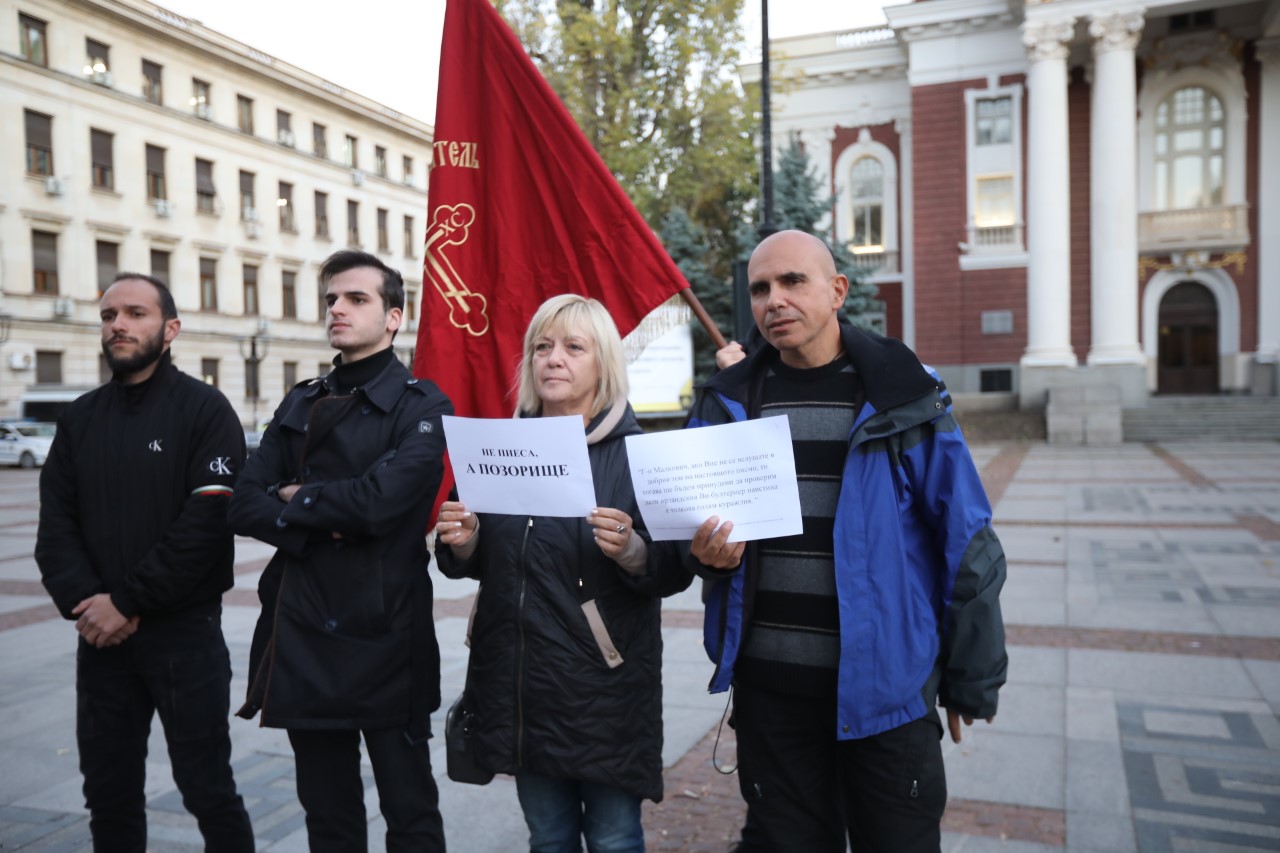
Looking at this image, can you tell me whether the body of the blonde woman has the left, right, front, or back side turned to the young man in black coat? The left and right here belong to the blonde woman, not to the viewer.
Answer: right

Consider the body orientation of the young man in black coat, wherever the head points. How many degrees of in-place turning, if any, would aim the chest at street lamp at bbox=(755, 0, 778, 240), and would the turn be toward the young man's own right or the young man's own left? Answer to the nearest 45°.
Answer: approximately 180°

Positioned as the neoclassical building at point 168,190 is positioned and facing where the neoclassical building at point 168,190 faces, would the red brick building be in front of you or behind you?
in front

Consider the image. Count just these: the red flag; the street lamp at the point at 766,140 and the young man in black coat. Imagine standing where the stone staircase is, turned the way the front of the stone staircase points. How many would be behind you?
0

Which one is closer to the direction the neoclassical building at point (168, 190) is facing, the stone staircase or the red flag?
the stone staircase

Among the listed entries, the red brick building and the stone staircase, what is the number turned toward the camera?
2

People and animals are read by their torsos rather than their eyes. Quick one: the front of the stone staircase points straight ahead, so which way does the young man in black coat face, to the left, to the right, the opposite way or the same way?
the same way

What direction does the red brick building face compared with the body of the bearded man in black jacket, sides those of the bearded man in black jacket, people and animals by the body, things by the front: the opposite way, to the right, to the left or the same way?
the same way

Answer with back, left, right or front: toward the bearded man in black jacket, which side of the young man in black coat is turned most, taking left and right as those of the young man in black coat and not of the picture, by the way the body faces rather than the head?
right

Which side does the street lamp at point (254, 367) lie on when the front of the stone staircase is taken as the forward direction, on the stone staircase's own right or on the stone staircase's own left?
on the stone staircase's own right

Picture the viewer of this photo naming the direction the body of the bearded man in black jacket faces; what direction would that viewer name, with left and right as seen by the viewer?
facing the viewer and to the left of the viewer

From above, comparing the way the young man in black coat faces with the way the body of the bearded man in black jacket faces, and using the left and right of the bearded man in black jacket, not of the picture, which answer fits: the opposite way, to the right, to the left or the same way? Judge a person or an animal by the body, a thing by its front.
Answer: the same way

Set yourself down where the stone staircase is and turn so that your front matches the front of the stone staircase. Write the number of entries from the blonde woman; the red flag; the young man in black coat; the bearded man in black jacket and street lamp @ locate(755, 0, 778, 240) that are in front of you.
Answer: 5

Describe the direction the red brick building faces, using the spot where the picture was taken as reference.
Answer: facing the viewer

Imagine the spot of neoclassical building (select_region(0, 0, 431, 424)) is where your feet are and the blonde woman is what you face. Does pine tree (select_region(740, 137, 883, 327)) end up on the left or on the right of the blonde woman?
left

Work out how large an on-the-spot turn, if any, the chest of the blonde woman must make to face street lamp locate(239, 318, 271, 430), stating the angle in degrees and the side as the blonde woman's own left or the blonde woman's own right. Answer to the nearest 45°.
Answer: approximately 135° to the blonde woman's own right

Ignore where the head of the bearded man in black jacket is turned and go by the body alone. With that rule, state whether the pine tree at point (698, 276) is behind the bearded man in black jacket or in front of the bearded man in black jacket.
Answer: behind

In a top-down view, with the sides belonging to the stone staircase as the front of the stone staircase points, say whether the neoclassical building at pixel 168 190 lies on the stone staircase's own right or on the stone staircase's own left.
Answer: on the stone staircase's own right

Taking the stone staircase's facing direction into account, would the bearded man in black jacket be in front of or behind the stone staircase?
in front

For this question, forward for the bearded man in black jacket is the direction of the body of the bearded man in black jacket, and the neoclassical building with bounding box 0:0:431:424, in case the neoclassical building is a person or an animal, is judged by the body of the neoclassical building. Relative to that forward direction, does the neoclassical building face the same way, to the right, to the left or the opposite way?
to the left

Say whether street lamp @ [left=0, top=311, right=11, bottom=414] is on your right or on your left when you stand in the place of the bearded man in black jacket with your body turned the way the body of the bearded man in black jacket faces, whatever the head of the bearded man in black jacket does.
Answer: on your right
